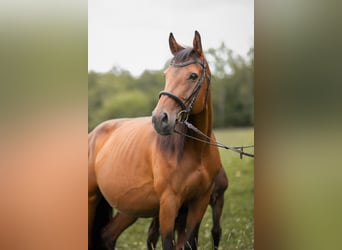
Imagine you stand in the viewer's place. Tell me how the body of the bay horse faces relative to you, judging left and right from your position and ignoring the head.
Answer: facing the viewer and to the right of the viewer
